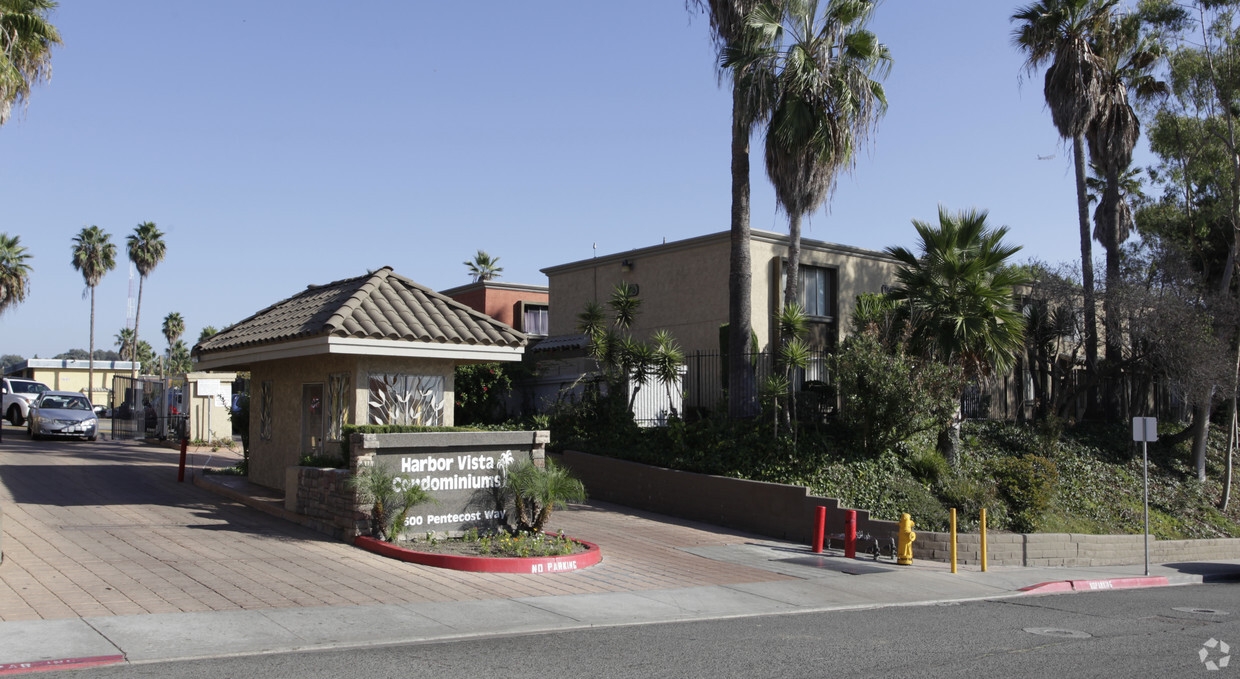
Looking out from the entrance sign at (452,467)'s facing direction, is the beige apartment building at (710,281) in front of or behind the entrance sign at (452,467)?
behind

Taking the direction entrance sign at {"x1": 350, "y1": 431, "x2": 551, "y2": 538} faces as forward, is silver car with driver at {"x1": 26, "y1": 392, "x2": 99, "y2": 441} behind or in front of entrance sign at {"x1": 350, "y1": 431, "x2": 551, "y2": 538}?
behind

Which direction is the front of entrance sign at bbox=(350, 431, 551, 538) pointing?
toward the camera

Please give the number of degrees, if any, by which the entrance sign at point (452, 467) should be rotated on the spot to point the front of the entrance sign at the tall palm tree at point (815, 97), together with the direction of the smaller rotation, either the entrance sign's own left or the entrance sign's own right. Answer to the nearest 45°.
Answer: approximately 135° to the entrance sign's own left

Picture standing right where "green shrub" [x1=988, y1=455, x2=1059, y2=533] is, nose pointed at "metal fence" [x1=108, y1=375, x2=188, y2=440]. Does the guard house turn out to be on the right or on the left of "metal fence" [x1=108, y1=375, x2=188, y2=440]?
left

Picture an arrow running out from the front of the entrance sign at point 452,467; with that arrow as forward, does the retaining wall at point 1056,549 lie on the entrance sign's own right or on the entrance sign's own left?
on the entrance sign's own left

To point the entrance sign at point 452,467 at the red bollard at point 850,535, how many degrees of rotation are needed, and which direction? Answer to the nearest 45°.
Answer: approximately 90° to its left

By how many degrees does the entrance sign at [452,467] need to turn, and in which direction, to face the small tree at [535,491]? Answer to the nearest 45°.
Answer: approximately 90° to its left

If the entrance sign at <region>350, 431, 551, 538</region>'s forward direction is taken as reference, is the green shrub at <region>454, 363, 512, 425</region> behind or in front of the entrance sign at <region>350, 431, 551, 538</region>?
behind

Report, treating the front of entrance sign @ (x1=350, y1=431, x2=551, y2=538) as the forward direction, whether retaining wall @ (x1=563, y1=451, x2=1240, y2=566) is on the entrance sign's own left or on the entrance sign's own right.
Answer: on the entrance sign's own left
